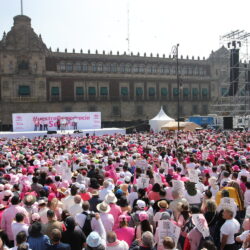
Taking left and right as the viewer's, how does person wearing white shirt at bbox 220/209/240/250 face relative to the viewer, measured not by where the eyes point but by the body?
facing away from the viewer and to the left of the viewer

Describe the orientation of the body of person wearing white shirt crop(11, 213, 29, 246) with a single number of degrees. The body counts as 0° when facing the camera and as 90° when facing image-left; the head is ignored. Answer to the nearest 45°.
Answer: approximately 180°

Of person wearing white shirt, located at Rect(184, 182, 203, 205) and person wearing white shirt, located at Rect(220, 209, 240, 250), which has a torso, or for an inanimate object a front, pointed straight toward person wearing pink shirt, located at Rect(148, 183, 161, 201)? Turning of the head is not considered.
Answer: person wearing white shirt, located at Rect(220, 209, 240, 250)

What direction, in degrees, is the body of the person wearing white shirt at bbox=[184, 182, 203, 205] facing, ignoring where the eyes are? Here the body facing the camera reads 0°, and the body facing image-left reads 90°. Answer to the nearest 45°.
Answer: approximately 180°

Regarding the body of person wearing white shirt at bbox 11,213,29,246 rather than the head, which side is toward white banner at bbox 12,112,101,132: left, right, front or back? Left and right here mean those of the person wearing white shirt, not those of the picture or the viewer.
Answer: front

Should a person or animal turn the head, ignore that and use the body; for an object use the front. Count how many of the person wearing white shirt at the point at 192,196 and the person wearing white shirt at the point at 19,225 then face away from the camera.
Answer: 2

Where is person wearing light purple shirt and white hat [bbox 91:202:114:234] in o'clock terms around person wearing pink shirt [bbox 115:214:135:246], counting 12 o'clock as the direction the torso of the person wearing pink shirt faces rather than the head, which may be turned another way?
The person wearing light purple shirt and white hat is roughly at 11 o'clock from the person wearing pink shirt.

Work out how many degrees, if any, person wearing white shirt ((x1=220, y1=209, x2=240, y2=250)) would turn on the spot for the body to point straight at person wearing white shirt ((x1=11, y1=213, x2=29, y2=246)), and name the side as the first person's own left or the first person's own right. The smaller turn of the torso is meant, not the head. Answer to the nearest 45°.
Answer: approximately 45° to the first person's own left

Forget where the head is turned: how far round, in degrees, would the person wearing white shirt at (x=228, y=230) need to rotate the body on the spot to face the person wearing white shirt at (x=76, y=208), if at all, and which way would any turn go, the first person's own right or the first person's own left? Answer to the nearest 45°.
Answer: approximately 45° to the first person's own left

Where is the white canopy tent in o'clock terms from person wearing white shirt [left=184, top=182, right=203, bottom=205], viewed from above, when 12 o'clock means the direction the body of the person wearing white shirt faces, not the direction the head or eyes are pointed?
The white canopy tent is roughly at 12 o'clock from the person wearing white shirt.

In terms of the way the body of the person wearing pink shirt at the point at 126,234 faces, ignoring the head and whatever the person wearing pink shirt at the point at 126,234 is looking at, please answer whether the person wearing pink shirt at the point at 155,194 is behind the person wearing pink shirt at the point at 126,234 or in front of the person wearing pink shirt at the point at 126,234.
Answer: in front

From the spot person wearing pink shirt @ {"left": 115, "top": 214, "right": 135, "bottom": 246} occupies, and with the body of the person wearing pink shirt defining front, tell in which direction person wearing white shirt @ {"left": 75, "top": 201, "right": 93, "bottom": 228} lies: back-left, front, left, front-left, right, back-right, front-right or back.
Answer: front-left

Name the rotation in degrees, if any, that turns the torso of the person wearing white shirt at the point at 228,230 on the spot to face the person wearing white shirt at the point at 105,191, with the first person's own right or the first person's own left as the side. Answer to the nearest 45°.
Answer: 0° — they already face them

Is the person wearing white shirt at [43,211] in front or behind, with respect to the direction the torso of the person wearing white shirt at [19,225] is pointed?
in front

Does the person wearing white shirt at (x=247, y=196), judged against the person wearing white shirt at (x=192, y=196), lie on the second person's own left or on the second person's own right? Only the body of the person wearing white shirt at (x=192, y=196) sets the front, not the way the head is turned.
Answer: on the second person's own right

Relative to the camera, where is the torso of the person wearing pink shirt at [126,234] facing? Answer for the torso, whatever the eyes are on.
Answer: away from the camera

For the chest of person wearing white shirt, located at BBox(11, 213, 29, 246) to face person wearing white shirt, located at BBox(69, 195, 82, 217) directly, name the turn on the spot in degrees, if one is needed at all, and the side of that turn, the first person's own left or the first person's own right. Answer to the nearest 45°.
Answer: approximately 45° to the first person's own right
